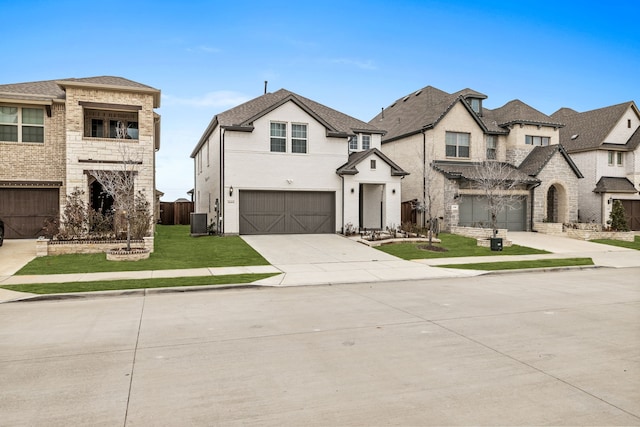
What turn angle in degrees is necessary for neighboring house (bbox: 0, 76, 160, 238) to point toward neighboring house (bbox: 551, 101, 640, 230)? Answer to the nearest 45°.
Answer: approximately 90° to its left

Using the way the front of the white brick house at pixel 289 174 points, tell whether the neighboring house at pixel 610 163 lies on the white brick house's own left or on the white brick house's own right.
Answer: on the white brick house's own left

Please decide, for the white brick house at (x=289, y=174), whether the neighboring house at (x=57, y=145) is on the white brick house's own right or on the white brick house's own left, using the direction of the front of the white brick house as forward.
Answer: on the white brick house's own right

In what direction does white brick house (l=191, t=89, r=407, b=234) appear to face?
toward the camera

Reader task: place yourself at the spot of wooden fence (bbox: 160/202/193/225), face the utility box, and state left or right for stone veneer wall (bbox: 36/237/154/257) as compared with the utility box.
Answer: right

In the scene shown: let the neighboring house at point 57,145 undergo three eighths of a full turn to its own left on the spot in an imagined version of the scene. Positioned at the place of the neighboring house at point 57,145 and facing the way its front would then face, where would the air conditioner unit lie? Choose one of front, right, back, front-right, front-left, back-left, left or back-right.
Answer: front-right

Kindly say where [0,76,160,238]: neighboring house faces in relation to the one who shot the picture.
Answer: facing the viewer

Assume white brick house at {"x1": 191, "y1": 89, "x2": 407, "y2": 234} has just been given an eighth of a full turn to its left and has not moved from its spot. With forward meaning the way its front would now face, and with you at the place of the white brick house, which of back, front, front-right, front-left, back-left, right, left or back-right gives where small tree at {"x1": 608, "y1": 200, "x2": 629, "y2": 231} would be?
front-left

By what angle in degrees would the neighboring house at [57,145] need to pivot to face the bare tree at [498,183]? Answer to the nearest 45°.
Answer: approximately 90° to its left

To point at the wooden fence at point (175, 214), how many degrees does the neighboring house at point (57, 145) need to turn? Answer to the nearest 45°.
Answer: approximately 135° to its left

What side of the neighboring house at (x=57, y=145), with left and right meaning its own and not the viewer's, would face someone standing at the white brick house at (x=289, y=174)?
left

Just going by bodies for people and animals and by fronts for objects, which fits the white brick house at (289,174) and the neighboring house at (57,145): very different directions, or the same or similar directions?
same or similar directions

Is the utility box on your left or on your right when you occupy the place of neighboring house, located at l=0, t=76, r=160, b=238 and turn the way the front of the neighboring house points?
on your left

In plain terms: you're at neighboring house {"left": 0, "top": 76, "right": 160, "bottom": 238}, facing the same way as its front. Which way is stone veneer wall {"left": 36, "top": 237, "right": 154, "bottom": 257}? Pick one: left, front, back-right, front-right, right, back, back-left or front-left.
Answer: front

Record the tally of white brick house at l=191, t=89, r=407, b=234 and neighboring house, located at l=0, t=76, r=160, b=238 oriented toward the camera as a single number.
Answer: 2
